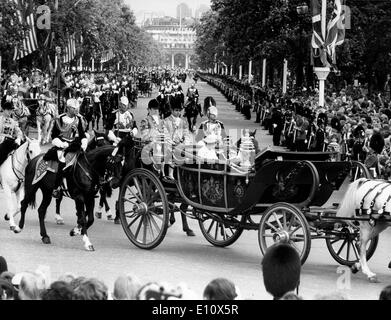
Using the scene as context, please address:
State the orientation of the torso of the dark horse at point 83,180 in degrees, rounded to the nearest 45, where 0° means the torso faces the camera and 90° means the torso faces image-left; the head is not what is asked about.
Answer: approximately 315°

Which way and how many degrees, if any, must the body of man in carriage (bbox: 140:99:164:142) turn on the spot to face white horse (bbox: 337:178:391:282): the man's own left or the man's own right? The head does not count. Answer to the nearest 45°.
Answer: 0° — they already face it

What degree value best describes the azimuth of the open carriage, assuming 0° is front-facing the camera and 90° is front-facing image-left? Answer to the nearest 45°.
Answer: approximately 315°

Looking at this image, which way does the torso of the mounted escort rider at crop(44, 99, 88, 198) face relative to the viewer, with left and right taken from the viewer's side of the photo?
facing the viewer and to the right of the viewer

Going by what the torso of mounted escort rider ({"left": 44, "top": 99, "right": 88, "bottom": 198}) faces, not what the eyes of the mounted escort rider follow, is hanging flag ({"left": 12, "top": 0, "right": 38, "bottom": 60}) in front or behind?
behind
